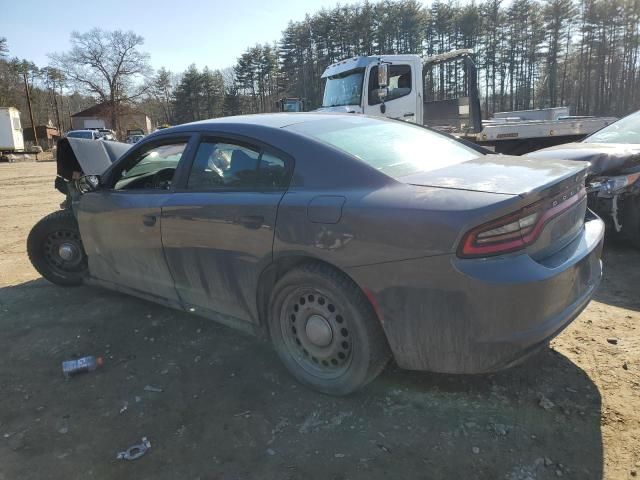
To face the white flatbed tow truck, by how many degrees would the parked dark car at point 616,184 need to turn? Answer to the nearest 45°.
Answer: approximately 90° to its right

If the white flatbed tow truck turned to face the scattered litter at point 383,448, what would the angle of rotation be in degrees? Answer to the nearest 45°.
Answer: approximately 45° to its left

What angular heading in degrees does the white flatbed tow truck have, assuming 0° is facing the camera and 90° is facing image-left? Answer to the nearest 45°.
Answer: approximately 45°

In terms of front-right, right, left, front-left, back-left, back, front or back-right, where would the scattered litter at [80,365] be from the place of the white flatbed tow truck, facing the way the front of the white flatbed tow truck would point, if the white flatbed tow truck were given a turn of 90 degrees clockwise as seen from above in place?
back-left

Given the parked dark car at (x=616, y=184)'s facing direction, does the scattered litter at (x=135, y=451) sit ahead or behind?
ahead

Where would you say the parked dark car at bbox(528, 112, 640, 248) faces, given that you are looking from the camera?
facing the viewer and to the left of the viewer

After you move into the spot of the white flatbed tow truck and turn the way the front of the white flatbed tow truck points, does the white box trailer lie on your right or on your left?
on your right

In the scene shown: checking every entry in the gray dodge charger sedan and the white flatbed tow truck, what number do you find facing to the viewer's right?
0

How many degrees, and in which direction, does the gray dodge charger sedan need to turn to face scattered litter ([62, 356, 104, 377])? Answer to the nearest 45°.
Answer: approximately 45° to its left

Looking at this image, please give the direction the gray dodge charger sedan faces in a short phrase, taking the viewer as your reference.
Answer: facing away from the viewer and to the left of the viewer

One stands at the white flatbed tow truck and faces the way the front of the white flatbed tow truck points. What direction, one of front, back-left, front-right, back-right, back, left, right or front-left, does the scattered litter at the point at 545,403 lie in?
front-left

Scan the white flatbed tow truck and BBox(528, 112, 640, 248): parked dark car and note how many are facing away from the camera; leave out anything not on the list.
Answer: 0
